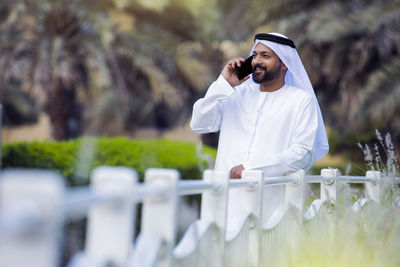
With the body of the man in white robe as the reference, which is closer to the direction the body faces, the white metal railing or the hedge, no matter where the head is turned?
the white metal railing

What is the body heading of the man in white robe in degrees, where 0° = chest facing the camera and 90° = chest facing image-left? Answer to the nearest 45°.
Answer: approximately 45°

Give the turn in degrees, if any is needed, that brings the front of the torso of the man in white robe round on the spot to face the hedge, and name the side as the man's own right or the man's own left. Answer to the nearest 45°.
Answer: approximately 90° to the man's own right
